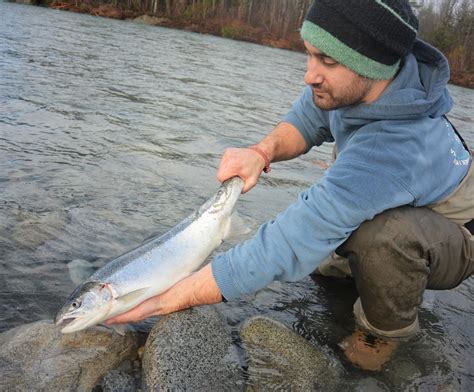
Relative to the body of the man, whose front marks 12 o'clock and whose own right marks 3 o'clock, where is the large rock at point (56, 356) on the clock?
The large rock is roughly at 11 o'clock from the man.

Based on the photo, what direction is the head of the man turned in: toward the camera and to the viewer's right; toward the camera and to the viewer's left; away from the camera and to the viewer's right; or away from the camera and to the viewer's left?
toward the camera and to the viewer's left

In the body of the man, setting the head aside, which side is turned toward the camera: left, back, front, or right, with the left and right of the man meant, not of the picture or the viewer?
left

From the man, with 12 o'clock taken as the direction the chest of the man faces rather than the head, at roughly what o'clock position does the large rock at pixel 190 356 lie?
The large rock is roughly at 11 o'clock from the man.
